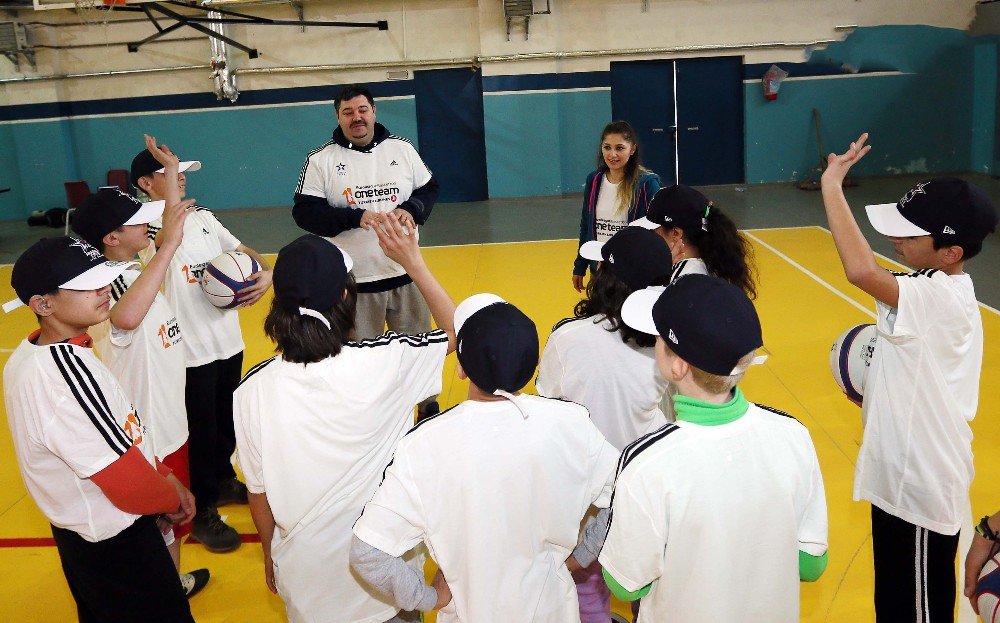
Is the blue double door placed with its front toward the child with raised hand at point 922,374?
yes

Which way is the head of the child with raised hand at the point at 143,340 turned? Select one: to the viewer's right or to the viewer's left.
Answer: to the viewer's right

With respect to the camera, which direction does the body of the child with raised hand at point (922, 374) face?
to the viewer's left

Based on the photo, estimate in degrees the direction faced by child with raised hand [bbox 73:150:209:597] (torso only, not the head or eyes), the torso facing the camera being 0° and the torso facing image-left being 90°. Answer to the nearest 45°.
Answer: approximately 270°
